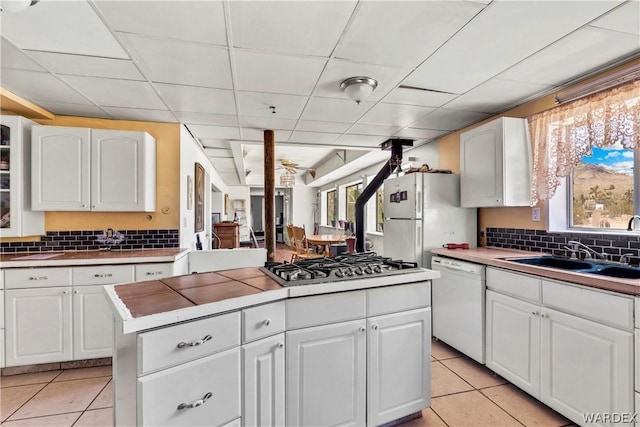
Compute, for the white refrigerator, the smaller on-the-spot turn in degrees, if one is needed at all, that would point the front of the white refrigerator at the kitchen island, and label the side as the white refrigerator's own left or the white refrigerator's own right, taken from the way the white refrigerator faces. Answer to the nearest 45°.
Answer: approximately 45° to the white refrigerator's own left

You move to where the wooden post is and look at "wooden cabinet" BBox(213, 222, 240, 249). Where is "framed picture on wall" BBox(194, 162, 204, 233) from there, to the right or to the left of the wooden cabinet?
left

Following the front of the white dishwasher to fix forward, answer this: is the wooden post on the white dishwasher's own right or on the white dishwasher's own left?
on the white dishwasher's own right

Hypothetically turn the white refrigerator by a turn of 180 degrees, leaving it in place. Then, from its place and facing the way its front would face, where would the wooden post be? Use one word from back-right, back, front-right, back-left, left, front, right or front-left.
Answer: back-left

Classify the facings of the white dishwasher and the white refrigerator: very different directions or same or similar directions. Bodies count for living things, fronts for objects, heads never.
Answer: same or similar directions

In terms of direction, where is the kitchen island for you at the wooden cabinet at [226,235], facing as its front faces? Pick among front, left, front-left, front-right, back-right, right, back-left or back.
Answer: front

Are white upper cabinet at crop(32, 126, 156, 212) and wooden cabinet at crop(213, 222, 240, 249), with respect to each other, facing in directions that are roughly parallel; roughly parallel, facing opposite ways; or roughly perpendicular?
roughly parallel

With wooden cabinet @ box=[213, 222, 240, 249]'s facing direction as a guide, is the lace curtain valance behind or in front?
in front

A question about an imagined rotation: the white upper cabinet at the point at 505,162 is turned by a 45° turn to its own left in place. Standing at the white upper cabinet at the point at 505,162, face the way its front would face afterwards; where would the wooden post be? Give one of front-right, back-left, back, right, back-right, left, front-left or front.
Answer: right

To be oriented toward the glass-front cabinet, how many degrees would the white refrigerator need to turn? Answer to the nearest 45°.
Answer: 0° — it already faces it

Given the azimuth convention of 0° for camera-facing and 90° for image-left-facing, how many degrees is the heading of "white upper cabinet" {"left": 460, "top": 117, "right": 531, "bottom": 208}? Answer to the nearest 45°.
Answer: approximately 45°

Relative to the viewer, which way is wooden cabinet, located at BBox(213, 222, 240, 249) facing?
toward the camera

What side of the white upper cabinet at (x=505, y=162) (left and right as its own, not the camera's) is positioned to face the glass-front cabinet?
front

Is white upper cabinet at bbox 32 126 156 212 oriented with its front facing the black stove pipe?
no

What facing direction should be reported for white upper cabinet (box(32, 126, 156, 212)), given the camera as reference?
facing the viewer

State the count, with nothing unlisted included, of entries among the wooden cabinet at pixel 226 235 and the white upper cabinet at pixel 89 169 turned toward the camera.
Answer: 2

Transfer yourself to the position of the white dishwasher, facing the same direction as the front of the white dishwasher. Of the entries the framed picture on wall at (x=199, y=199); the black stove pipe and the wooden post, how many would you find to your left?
0

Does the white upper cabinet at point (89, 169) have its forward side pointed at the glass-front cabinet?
no
